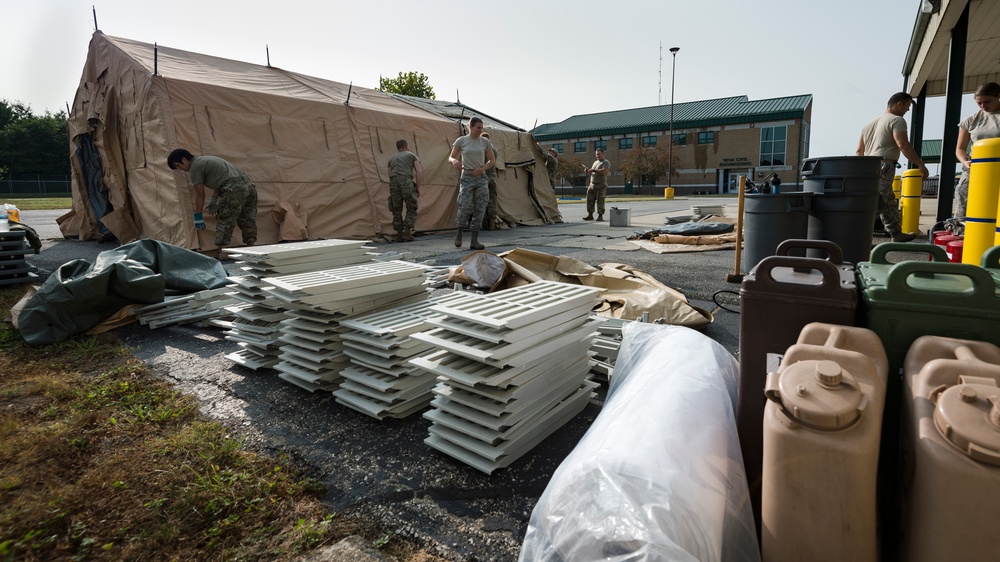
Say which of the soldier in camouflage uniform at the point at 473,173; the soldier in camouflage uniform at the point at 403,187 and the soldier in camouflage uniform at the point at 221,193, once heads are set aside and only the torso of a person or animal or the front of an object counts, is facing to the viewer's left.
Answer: the soldier in camouflage uniform at the point at 221,193

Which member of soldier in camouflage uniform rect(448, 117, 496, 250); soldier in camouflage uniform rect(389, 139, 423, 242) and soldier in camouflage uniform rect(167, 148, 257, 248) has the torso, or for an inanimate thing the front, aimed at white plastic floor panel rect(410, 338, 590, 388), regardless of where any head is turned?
soldier in camouflage uniform rect(448, 117, 496, 250)

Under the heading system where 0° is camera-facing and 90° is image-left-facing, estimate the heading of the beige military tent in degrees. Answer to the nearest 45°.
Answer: approximately 45°

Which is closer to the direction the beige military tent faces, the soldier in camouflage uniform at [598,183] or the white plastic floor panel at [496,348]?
the white plastic floor panel

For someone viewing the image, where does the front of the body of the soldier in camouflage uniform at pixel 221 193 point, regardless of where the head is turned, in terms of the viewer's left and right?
facing to the left of the viewer

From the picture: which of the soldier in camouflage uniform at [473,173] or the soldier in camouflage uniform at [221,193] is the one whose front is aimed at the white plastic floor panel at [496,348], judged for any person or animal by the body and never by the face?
the soldier in camouflage uniform at [473,173]

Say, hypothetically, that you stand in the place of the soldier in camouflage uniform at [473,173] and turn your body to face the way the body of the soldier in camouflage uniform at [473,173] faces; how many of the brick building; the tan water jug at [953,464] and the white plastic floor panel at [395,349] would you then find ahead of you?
2

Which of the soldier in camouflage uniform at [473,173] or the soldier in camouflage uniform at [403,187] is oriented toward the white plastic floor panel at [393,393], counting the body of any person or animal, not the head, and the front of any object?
the soldier in camouflage uniform at [473,173]

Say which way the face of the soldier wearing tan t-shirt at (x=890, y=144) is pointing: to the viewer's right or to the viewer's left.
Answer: to the viewer's right

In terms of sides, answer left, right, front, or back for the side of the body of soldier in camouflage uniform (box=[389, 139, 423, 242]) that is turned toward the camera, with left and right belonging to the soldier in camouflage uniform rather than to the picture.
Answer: back

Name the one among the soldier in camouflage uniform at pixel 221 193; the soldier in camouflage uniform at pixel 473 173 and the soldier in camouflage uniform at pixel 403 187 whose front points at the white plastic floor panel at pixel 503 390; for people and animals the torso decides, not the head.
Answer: the soldier in camouflage uniform at pixel 473 173
